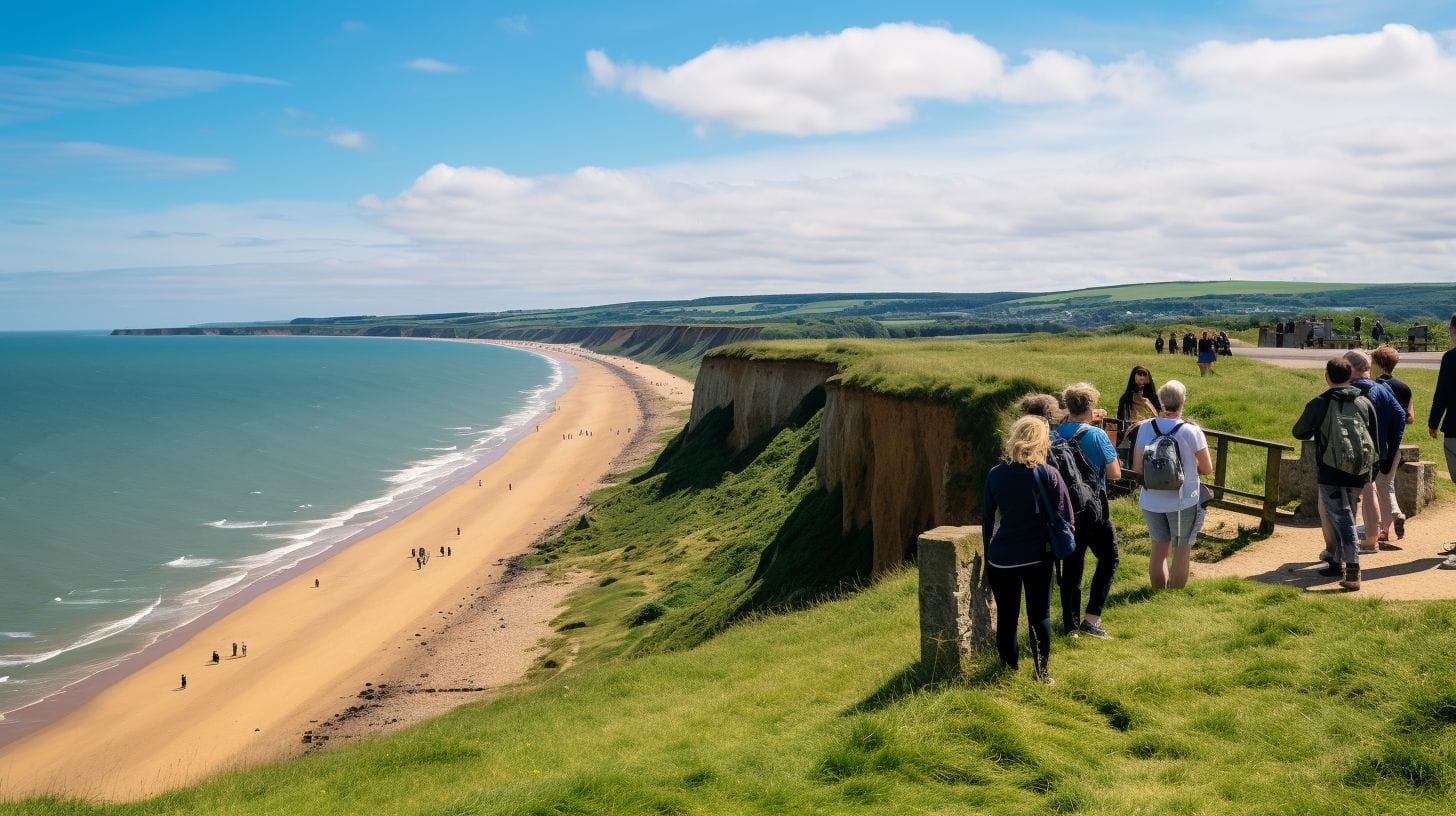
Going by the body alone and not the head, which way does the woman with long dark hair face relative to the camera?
toward the camera

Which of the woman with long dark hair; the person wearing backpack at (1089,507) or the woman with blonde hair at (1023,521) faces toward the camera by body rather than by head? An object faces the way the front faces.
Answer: the woman with long dark hair

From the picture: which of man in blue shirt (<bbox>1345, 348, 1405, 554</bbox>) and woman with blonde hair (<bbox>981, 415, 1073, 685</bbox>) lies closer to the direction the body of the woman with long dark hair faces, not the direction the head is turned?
the woman with blonde hair

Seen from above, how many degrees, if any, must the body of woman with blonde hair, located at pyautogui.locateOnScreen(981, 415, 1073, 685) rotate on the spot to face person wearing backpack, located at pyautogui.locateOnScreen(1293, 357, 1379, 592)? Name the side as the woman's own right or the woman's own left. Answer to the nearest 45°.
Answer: approximately 45° to the woman's own right

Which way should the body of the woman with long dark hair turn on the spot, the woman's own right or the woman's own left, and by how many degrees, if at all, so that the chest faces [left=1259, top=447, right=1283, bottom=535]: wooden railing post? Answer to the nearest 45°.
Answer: approximately 90° to the woman's own left

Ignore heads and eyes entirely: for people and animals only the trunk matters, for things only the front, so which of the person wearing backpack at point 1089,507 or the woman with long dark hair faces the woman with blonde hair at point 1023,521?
the woman with long dark hair

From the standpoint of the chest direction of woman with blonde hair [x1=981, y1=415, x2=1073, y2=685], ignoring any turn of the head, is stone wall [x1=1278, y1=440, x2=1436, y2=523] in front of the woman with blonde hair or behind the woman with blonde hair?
in front

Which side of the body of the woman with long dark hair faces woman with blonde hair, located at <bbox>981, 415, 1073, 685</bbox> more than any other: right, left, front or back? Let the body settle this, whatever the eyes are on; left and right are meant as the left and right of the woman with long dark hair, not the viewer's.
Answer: front

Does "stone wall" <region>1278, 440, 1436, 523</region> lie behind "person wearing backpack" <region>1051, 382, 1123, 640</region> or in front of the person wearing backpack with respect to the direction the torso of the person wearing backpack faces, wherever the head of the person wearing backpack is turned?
in front

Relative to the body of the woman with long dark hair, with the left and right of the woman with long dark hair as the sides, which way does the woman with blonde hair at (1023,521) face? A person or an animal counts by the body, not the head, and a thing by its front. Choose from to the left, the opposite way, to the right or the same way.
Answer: the opposite way

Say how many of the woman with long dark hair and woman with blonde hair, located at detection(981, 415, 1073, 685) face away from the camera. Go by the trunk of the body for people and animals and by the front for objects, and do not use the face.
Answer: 1

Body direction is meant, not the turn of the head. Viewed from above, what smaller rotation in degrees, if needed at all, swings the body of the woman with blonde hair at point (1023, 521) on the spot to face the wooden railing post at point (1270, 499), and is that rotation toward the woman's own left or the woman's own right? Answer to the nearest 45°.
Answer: approximately 45° to the woman's own right

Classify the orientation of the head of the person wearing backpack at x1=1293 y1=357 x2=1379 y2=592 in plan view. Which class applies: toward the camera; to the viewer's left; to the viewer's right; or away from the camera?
away from the camera

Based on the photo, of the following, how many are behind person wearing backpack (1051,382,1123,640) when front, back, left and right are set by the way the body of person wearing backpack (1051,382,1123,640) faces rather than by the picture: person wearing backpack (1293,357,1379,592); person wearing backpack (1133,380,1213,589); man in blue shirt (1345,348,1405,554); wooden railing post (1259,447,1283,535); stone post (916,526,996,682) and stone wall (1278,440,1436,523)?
1

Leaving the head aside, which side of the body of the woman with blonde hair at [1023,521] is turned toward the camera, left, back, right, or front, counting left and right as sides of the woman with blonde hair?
back

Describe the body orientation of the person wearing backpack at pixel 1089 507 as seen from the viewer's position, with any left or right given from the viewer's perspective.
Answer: facing away from the viewer and to the right of the viewer

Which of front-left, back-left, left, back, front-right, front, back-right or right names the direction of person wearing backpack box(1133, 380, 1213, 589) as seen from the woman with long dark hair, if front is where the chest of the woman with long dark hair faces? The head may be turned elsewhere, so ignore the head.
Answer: front

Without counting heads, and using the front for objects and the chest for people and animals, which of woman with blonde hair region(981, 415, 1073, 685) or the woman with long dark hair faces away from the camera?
the woman with blonde hair

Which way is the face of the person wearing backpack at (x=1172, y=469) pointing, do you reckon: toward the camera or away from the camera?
away from the camera
